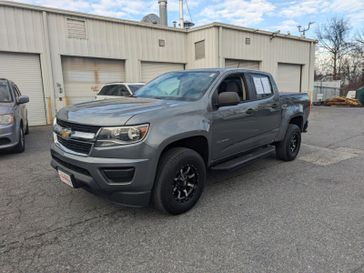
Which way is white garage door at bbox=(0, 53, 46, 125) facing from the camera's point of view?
toward the camera

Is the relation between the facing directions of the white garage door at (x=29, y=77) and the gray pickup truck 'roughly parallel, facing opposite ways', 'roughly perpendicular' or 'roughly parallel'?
roughly perpendicular

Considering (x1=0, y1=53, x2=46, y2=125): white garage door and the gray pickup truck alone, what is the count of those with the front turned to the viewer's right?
0

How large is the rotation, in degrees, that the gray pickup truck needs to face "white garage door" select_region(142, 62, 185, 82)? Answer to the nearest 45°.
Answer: approximately 135° to its right

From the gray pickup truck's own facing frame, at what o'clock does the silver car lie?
The silver car is roughly at 3 o'clock from the gray pickup truck.

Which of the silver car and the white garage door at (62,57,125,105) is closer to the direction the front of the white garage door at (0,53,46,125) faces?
the silver car

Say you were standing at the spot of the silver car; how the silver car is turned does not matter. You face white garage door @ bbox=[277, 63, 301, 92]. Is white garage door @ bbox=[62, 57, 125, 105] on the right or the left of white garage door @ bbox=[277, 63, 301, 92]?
left

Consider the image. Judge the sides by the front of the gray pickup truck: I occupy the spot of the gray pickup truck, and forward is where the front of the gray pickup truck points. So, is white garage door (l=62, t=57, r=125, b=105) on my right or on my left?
on my right

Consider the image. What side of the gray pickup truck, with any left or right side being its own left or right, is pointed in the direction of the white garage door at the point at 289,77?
back

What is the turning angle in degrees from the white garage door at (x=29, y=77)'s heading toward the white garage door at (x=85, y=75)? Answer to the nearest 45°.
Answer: approximately 90° to its left

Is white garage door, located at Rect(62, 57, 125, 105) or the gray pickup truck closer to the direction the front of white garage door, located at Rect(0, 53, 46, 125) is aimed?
the gray pickup truck

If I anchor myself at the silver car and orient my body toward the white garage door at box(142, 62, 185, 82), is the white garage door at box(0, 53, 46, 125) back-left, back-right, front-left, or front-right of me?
front-left

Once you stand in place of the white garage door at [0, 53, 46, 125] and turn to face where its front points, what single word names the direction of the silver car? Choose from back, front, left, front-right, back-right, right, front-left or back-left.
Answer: front

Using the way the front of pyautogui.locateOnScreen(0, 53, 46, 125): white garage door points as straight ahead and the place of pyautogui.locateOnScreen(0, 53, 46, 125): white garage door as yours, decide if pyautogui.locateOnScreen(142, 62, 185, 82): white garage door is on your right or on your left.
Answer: on your left

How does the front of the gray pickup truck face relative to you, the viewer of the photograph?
facing the viewer and to the left of the viewer
